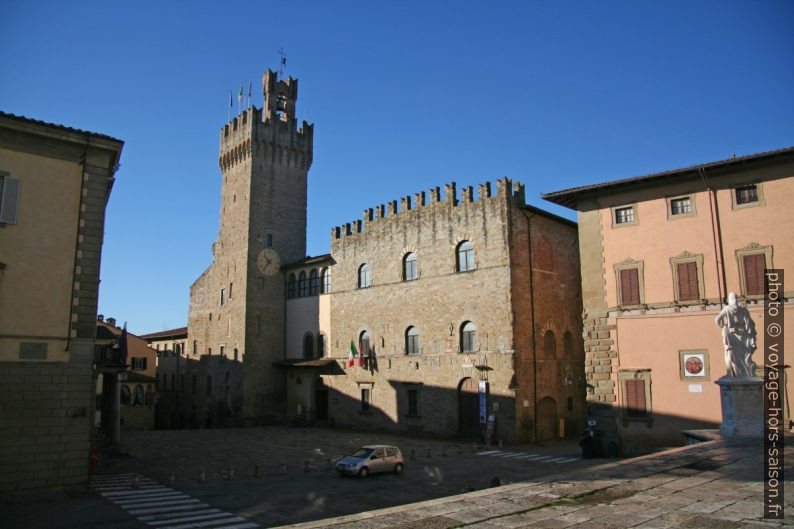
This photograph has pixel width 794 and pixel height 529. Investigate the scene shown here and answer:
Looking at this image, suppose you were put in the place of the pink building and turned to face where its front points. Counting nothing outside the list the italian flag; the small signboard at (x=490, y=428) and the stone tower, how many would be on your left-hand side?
0

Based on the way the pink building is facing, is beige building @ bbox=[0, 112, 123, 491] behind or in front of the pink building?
in front

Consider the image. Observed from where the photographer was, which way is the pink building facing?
facing the viewer and to the left of the viewer

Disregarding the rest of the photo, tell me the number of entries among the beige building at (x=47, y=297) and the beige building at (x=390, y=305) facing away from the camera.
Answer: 0

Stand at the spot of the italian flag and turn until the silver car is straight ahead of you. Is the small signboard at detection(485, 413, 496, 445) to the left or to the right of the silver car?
left

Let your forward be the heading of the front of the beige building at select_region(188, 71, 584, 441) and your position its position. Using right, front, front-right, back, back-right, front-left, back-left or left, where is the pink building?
left

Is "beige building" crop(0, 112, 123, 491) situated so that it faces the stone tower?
no

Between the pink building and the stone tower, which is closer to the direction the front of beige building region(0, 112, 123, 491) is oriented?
the pink building

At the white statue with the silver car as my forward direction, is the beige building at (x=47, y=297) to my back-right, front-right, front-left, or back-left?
front-left

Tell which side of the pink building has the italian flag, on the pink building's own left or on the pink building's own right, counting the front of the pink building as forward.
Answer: on the pink building's own right

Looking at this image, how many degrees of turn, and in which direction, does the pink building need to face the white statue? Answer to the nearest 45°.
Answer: approximately 45° to its left

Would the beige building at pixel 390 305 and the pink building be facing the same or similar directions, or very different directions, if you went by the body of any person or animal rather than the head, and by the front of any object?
same or similar directions

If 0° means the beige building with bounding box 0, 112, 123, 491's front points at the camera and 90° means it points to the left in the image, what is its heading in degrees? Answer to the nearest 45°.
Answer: approximately 315°

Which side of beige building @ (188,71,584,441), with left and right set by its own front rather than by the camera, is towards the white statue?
left
